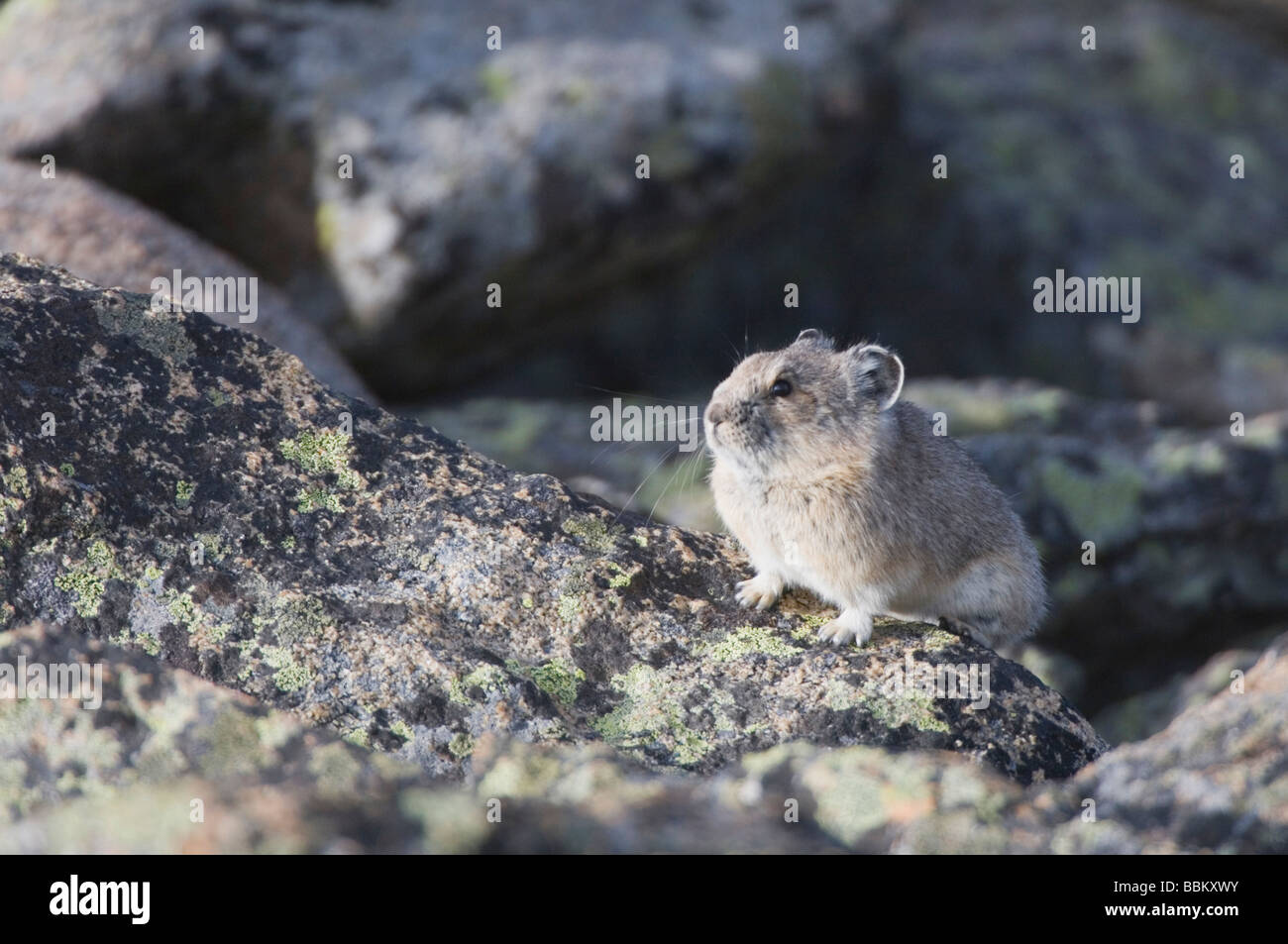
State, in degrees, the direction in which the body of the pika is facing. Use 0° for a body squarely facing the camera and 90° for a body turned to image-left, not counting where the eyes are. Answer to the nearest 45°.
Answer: approximately 45°

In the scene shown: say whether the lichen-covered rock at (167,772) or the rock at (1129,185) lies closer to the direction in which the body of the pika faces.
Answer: the lichen-covered rock

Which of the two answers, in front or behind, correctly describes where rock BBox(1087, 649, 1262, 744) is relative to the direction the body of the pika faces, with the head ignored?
behind

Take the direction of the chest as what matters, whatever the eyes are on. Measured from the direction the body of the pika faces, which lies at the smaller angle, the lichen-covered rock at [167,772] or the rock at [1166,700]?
the lichen-covered rock

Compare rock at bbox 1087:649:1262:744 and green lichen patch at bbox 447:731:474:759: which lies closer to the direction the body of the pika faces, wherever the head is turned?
the green lichen patch

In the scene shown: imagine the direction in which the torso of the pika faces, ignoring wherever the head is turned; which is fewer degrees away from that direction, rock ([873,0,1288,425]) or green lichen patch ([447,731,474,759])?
the green lichen patch
